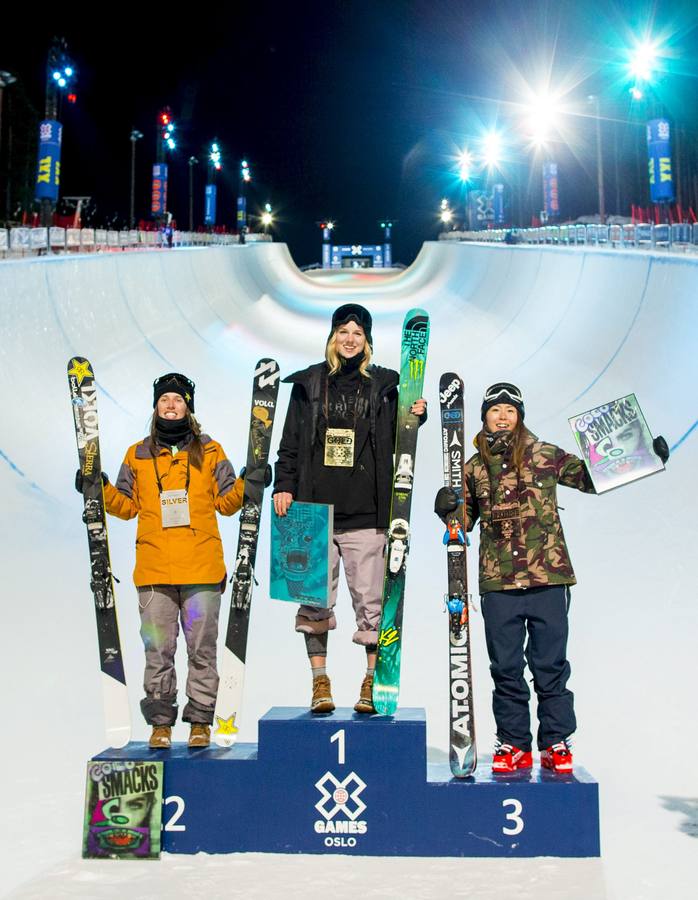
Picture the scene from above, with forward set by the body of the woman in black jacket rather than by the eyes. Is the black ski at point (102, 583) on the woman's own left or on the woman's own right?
on the woman's own right

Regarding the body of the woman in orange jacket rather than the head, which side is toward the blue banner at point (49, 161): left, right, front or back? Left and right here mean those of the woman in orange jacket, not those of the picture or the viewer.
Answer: back

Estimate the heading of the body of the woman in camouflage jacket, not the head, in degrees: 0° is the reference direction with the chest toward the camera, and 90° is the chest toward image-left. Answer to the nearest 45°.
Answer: approximately 0°

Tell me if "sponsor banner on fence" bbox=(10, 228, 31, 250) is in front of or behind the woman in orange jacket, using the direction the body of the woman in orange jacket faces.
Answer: behind

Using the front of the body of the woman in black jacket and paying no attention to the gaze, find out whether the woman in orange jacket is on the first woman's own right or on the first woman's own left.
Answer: on the first woman's own right

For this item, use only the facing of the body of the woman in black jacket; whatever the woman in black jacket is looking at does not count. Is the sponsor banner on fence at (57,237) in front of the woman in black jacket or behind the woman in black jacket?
behind
